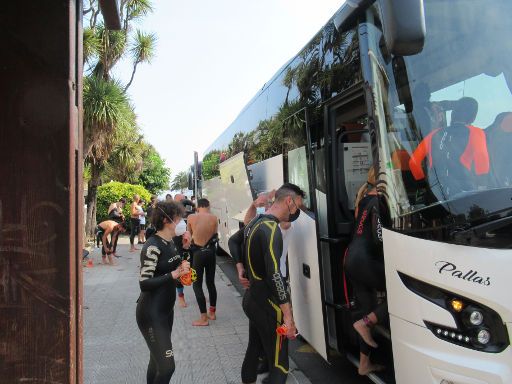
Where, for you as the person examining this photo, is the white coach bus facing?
facing the viewer and to the right of the viewer

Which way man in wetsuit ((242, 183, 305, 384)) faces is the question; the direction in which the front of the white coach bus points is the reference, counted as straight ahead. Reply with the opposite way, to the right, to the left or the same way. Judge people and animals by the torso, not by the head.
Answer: to the left

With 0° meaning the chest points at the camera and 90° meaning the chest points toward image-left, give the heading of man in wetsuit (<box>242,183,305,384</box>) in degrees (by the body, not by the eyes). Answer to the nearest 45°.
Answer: approximately 225°

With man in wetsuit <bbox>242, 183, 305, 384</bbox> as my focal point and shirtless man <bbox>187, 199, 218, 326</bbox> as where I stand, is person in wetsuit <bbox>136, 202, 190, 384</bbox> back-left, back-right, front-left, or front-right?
front-right

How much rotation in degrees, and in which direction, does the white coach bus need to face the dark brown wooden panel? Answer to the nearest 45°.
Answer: approximately 90° to its right
